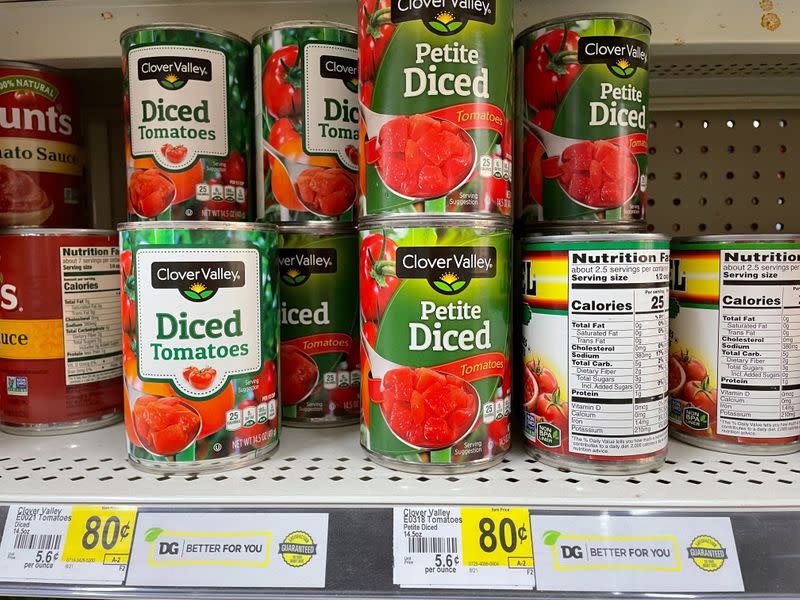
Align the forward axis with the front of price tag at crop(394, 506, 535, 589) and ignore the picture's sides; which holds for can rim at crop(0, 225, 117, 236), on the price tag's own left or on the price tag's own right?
on the price tag's own right

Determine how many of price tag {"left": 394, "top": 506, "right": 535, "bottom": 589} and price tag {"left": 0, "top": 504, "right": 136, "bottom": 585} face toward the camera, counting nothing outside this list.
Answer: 2

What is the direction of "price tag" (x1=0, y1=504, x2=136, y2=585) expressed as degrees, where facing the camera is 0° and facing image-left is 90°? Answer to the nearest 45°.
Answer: approximately 0°
